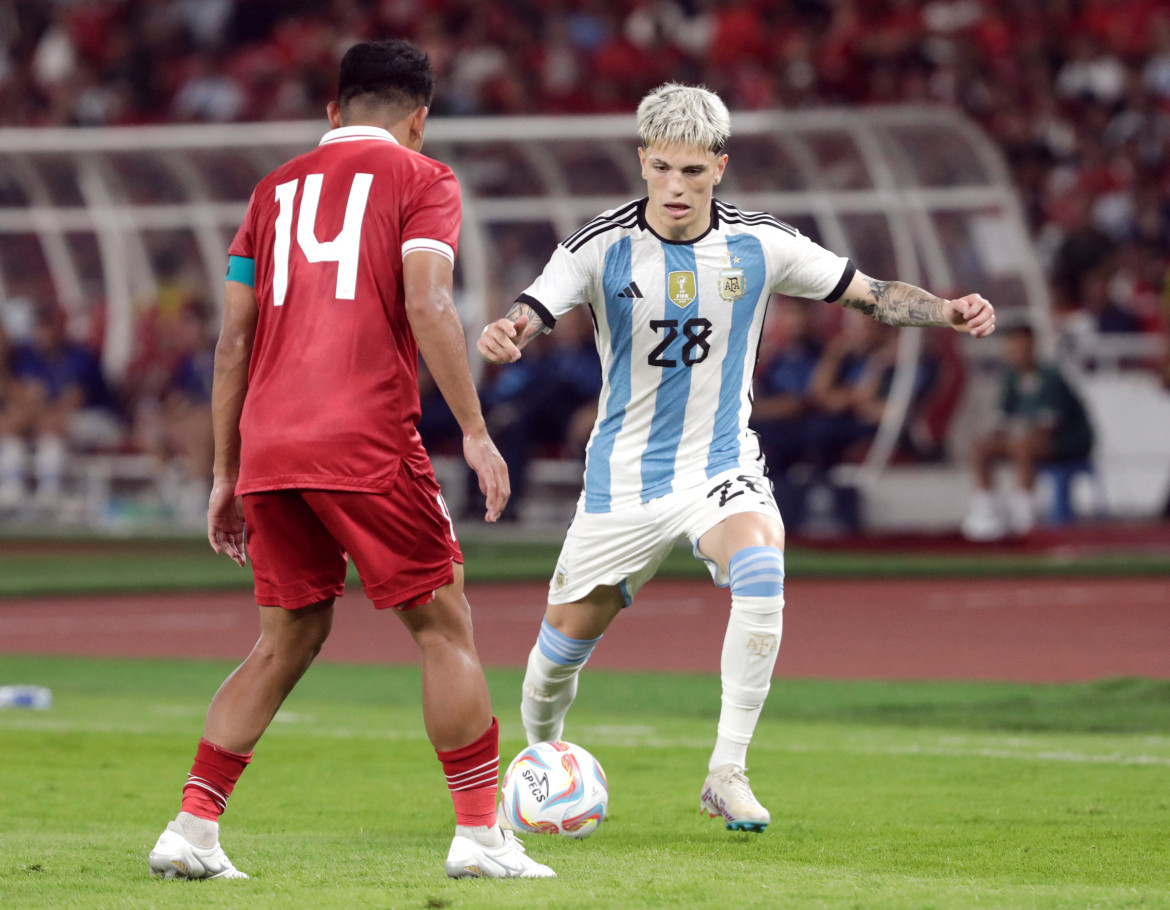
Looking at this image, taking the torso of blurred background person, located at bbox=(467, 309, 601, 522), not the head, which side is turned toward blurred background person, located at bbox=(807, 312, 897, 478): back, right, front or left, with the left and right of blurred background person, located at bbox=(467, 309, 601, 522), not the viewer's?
left

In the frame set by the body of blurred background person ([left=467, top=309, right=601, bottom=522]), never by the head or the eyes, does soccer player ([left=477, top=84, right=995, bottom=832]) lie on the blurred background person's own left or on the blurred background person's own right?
on the blurred background person's own left

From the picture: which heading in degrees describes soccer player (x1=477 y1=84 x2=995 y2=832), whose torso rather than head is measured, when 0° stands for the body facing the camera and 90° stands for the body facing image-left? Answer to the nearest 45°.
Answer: approximately 0°

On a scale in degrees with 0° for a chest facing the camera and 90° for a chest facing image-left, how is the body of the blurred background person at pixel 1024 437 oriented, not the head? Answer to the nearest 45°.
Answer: approximately 45°

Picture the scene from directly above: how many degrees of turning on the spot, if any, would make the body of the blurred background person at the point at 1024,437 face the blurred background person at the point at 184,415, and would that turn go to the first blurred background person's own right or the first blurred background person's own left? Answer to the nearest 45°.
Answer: approximately 45° to the first blurred background person's own right

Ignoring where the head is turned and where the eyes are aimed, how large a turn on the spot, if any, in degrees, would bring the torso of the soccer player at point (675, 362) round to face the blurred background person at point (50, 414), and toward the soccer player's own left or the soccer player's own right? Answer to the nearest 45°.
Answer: approximately 135° to the soccer player's own right
